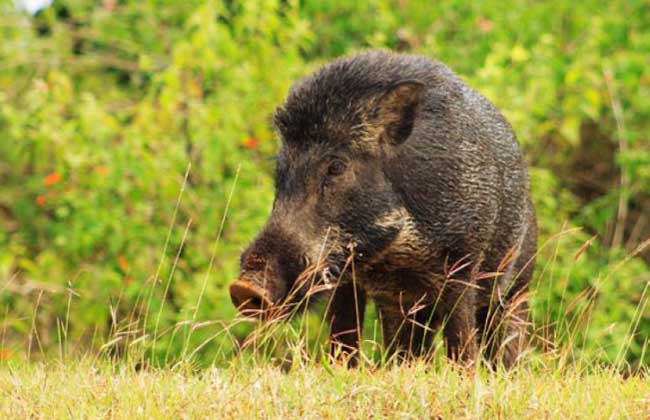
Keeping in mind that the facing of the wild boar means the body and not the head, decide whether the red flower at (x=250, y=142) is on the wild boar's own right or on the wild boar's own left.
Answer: on the wild boar's own right

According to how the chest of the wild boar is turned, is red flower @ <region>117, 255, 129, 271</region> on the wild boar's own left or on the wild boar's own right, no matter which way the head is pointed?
on the wild boar's own right

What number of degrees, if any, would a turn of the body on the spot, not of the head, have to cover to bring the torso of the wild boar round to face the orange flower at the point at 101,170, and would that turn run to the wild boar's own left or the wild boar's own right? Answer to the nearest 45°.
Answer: approximately 90° to the wild boar's own right

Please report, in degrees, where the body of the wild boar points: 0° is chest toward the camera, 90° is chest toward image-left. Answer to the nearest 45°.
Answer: approximately 45°
